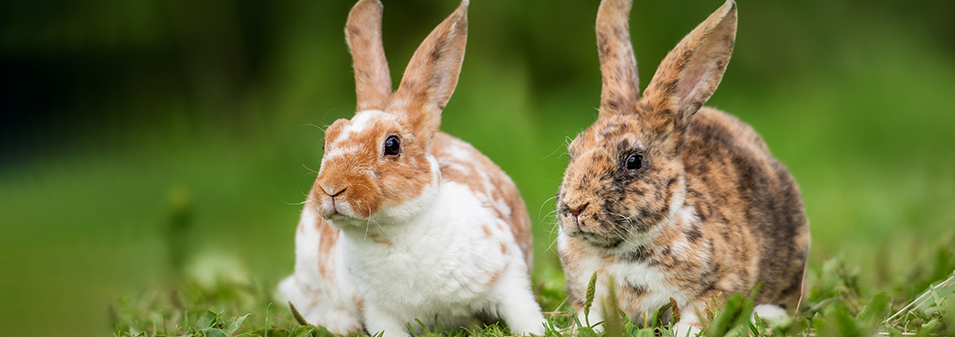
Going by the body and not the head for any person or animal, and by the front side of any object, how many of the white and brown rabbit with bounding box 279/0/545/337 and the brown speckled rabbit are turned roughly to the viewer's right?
0

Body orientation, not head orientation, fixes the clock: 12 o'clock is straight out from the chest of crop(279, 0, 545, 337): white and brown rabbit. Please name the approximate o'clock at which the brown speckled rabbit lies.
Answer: The brown speckled rabbit is roughly at 8 o'clock from the white and brown rabbit.

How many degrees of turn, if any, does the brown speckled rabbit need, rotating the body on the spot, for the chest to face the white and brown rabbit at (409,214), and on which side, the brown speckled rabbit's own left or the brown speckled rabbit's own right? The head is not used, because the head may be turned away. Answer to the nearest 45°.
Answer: approximately 45° to the brown speckled rabbit's own right

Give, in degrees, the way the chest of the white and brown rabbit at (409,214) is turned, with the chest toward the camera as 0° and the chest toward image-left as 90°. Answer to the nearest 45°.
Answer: approximately 45°

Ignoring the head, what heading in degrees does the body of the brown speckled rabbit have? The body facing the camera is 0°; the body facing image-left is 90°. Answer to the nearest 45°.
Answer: approximately 45°
